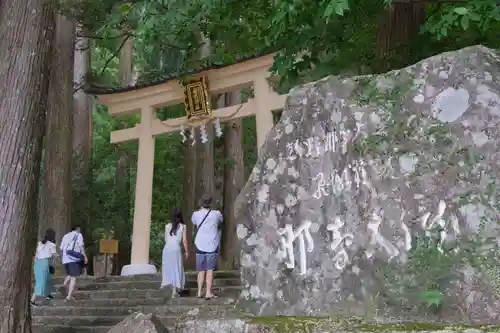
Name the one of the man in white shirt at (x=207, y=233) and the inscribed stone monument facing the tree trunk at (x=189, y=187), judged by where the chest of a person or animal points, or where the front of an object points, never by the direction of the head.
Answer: the man in white shirt

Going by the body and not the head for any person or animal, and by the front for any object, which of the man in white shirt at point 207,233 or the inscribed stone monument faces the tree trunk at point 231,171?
the man in white shirt

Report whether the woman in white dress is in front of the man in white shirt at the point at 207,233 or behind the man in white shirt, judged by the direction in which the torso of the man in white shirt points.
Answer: in front

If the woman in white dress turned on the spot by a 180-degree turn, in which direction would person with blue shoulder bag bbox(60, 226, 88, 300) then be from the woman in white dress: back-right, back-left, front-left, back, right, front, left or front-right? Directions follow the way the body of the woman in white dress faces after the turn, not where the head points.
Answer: back-right

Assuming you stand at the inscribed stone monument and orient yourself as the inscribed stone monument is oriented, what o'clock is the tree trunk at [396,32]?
The tree trunk is roughly at 6 o'clock from the inscribed stone monument.

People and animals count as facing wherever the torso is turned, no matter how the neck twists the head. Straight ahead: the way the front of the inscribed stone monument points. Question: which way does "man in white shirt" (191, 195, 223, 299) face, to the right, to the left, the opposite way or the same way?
the opposite way

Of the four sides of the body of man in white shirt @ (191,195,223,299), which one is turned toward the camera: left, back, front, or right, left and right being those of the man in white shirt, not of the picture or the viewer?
back

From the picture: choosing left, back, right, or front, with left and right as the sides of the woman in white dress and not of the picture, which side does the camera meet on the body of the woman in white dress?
back

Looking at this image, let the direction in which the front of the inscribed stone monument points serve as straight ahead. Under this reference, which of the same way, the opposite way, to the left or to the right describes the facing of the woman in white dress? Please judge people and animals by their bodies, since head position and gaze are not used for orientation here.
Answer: the opposite way

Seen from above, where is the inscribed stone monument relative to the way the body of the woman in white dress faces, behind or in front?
behind

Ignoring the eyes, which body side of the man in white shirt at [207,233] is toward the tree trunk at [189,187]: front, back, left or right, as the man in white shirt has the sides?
front

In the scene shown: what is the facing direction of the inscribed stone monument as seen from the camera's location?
facing the viewer

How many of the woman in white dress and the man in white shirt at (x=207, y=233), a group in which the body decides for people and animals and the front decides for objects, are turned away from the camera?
2

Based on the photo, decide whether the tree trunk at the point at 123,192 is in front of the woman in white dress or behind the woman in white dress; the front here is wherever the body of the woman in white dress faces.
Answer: in front
